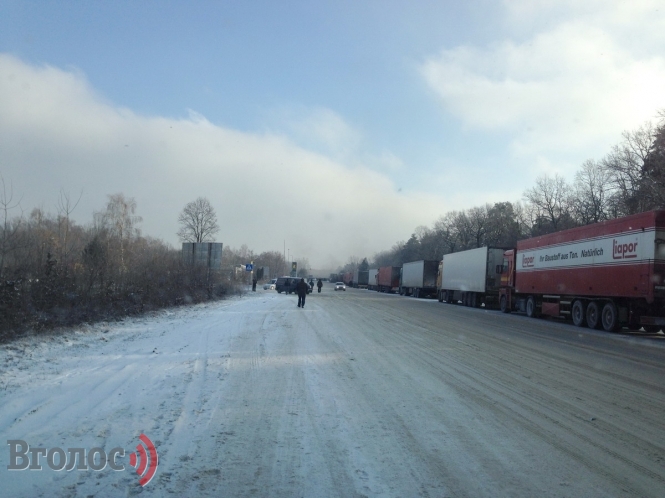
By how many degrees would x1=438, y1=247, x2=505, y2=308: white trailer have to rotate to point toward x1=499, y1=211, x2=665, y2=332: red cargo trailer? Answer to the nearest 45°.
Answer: approximately 135° to its left

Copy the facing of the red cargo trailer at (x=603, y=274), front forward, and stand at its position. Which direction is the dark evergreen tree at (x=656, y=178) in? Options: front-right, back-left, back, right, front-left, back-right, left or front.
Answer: front-right

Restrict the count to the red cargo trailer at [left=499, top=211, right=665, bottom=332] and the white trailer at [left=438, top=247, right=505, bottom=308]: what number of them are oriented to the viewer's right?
0

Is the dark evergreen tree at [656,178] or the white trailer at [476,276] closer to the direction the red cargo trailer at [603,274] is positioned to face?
the white trailer

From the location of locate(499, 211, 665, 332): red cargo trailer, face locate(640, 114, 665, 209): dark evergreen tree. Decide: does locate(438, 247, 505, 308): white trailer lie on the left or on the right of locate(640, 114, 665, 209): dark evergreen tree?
left

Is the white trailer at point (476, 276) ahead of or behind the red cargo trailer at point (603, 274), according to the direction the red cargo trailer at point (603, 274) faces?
ahead

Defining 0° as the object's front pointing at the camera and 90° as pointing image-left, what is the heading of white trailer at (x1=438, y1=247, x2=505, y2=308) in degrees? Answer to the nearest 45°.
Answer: approximately 135°

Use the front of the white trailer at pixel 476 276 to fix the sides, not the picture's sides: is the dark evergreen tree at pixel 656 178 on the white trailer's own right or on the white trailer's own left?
on the white trailer's own right

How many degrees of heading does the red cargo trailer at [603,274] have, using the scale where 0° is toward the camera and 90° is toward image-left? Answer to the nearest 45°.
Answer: approximately 135°
